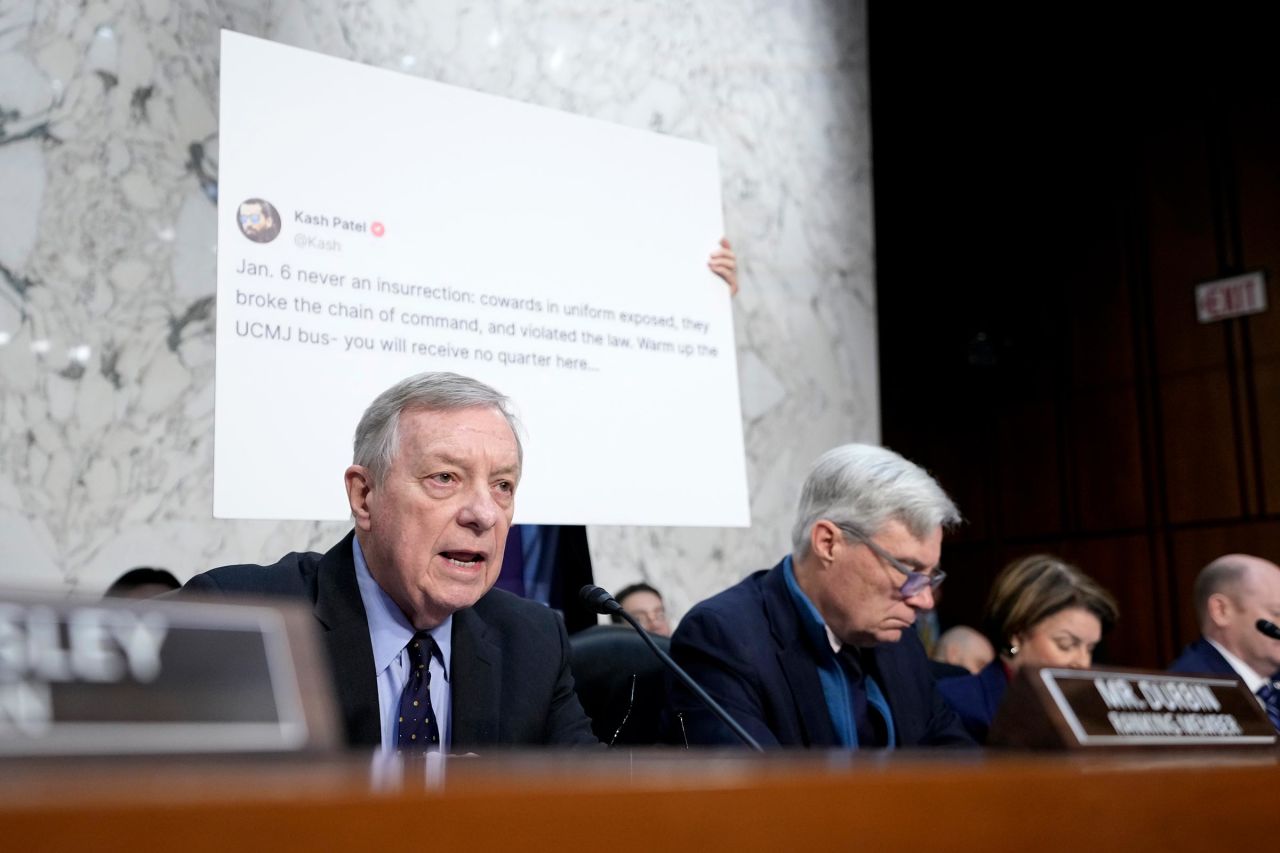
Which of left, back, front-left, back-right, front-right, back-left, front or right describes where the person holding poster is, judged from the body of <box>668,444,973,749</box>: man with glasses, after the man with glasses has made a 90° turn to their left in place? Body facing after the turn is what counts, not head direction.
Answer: left

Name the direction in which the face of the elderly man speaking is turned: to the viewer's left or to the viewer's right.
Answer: to the viewer's right

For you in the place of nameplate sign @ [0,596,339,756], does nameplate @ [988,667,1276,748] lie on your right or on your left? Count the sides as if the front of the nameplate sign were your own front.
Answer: on your left

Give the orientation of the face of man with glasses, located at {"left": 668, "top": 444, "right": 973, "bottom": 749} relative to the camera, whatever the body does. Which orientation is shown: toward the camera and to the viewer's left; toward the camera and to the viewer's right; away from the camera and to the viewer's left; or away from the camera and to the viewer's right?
toward the camera and to the viewer's right

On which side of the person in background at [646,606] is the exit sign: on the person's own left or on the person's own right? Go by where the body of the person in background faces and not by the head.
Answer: on the person's own left

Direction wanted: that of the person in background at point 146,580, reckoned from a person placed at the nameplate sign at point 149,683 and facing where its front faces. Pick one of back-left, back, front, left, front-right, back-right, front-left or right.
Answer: back

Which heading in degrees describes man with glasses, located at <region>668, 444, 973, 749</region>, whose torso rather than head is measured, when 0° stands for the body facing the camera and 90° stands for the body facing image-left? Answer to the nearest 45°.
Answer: approximately 315°

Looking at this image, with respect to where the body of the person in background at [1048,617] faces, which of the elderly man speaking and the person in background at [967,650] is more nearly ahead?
the elderly man speaking
